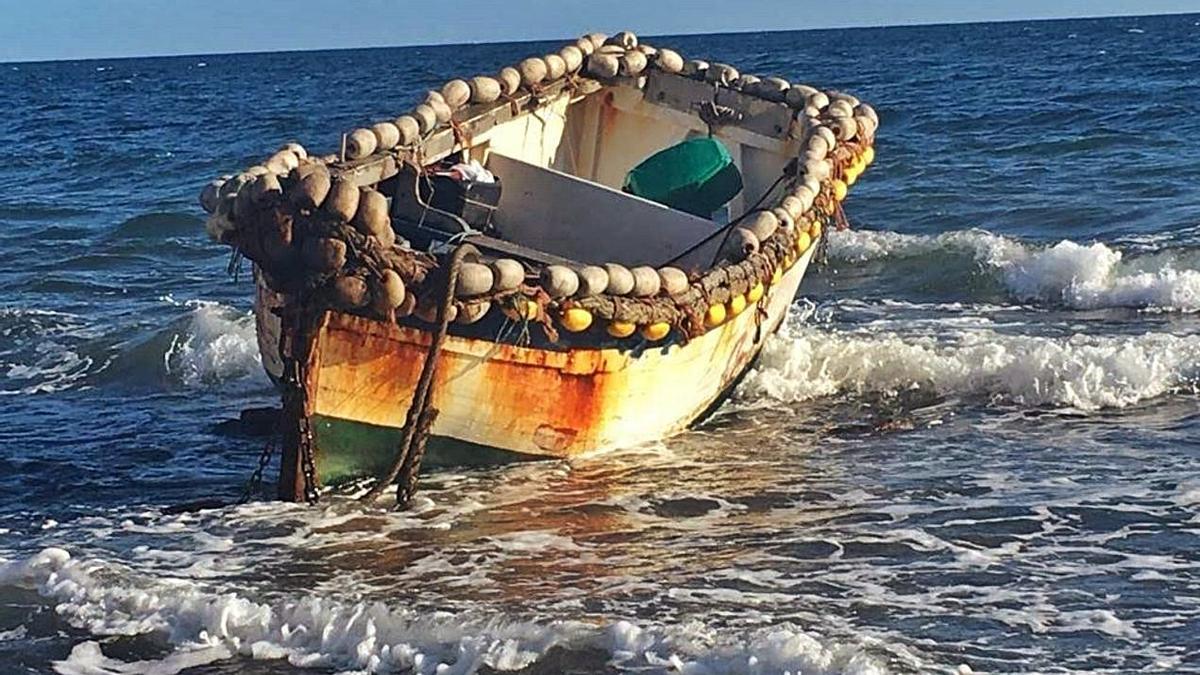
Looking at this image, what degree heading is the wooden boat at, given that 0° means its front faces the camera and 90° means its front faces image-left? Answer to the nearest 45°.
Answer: approximately 45°

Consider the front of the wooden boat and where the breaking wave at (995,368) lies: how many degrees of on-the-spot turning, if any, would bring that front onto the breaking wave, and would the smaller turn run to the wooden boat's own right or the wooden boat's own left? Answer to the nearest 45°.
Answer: approximately 180°

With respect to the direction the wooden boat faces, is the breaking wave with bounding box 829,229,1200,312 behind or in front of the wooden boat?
behind

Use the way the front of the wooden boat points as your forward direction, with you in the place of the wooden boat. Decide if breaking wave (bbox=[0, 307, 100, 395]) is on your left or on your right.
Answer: on your right

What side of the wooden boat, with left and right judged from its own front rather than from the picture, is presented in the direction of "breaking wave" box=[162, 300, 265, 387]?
right
